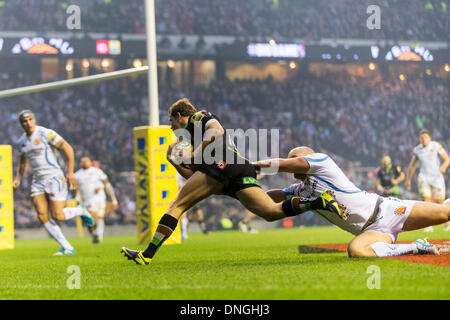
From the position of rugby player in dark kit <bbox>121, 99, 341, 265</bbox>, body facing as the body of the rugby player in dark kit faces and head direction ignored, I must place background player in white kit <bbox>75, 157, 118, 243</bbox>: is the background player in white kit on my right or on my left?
on my right

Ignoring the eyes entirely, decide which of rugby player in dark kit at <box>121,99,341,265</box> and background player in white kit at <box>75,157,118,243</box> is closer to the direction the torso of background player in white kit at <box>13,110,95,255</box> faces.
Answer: the rugby player in dark kit

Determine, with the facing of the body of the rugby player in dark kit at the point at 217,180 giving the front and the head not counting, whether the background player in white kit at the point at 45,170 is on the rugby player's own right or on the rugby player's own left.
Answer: on the rugby player's own right

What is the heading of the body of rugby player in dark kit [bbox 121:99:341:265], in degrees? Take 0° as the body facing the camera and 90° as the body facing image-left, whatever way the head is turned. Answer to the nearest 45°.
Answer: approximately 90°
